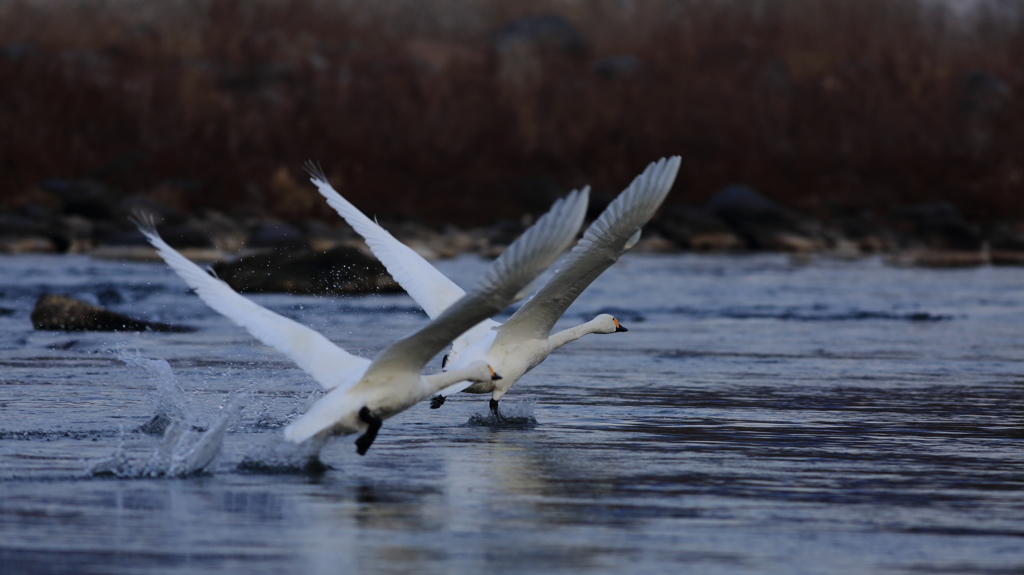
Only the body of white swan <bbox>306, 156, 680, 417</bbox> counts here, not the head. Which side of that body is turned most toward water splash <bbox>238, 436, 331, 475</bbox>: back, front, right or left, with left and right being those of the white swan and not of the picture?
back

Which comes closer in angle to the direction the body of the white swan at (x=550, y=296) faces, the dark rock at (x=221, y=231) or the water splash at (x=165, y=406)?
the dark rock

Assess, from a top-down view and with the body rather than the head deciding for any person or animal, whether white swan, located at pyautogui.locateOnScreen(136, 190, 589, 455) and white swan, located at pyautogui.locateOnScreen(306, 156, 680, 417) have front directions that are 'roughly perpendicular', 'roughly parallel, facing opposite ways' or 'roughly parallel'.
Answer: roughly parallel

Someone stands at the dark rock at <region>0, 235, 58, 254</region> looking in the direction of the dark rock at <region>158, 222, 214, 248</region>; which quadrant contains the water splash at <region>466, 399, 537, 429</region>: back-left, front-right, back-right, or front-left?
front-right

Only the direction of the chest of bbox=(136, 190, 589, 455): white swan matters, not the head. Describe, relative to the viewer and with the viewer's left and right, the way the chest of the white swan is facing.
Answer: facing away from the viewer and to the right of the viewer

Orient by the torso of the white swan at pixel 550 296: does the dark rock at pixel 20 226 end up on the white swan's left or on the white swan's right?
on the white swan's left

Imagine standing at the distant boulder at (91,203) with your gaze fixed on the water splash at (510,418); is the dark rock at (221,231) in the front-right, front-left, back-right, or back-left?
front-left

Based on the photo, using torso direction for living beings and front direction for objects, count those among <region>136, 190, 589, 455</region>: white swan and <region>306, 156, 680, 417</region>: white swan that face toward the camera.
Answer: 0

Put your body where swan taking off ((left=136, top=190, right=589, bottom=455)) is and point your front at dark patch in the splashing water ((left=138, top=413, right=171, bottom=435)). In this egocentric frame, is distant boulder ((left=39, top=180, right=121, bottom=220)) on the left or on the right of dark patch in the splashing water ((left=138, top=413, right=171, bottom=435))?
right

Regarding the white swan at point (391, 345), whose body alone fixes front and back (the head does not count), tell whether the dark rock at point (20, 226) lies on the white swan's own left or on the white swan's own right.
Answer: on the white swan's own left

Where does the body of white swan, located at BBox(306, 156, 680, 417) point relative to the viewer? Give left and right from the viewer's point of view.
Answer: facing away from the viewer and to the right of the viewer
